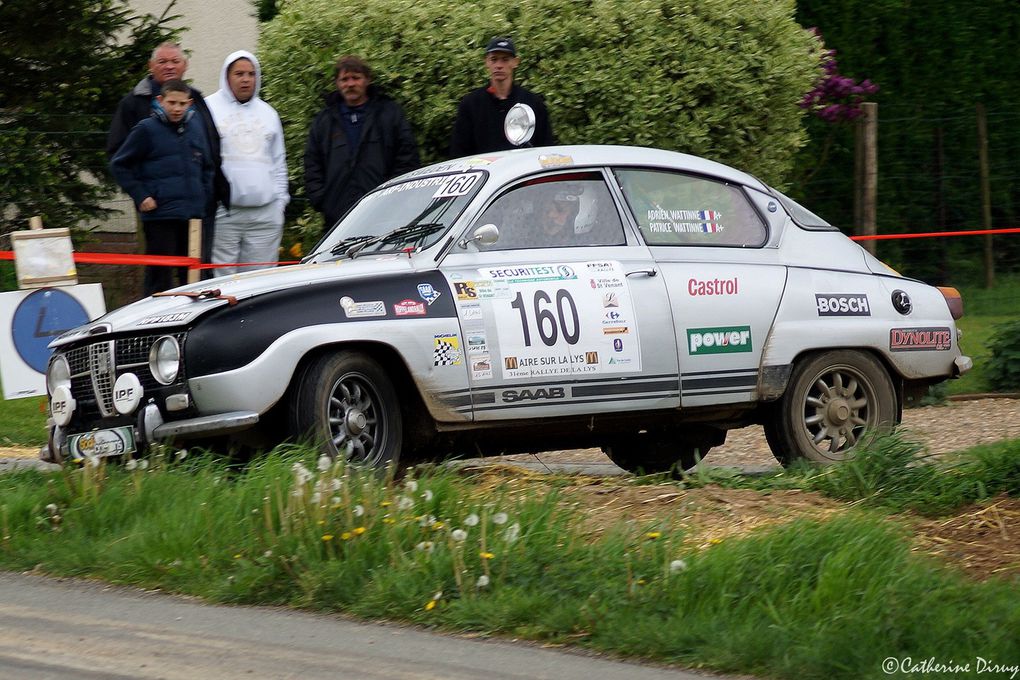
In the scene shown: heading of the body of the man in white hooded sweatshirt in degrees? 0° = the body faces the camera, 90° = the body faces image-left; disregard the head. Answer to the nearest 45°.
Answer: approximately 0°

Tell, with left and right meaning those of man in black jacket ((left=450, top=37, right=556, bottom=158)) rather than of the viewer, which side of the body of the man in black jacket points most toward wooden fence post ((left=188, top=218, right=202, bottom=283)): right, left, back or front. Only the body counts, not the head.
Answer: right

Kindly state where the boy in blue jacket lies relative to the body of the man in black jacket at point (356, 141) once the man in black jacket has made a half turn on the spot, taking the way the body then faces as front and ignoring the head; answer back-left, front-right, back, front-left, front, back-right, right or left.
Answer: left

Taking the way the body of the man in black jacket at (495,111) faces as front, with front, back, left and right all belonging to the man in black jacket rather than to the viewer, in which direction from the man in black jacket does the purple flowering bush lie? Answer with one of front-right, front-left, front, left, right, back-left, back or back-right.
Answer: back-left

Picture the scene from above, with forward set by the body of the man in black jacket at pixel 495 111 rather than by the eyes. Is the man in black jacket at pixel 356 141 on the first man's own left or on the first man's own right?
on the first man's own right

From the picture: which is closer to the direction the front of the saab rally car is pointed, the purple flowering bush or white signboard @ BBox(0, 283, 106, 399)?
the white signboard
